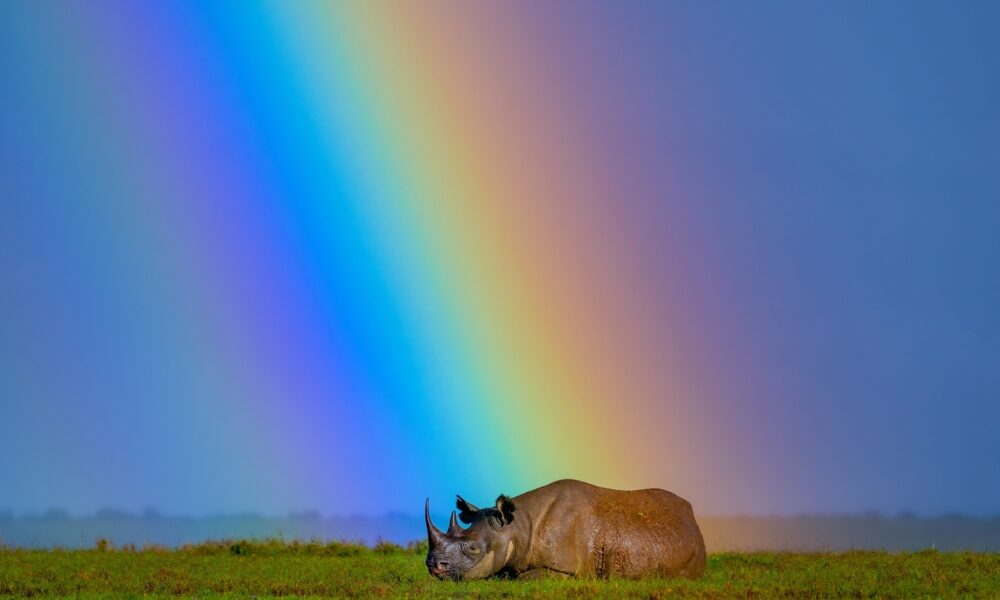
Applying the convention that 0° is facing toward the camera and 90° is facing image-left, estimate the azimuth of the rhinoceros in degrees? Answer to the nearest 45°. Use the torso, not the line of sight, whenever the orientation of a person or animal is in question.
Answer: approximately 90°
